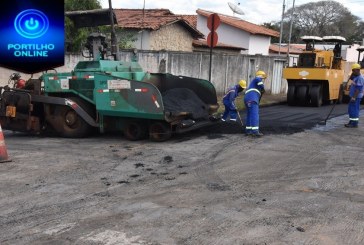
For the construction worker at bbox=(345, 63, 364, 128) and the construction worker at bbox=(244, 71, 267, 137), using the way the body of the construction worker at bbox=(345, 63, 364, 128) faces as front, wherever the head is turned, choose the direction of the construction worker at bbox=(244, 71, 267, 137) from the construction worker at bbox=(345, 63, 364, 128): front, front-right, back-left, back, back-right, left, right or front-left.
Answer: front-left

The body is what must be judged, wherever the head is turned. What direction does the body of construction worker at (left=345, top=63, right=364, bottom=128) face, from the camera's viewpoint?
to the viewer's left
